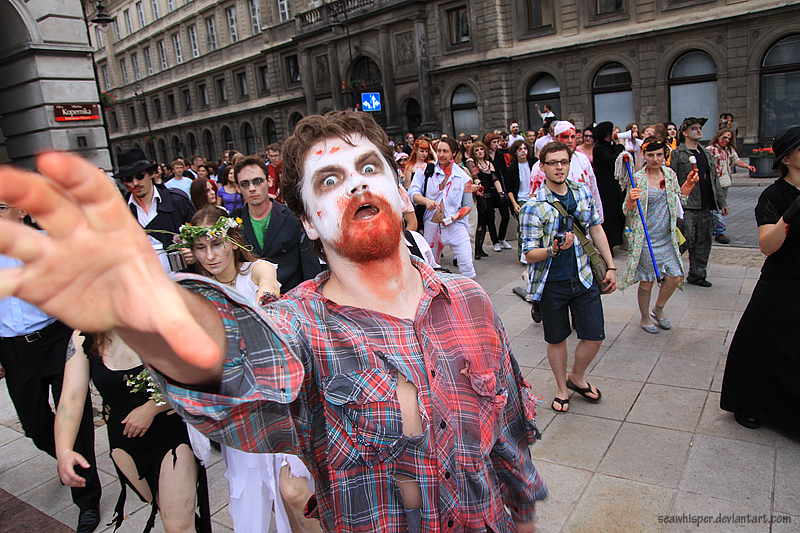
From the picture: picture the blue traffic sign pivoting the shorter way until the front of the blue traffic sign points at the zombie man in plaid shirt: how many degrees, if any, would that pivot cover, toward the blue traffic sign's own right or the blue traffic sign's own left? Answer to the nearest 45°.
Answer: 0° — it already faces them

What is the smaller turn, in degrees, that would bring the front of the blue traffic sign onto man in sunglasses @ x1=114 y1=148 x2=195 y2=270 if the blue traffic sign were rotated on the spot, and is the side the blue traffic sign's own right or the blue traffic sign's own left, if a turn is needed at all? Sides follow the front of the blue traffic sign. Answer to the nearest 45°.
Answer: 0° — it already faces them

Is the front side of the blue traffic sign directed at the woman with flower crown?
yes

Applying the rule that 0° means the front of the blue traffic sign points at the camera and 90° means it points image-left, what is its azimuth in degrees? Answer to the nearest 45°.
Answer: approximately 0°

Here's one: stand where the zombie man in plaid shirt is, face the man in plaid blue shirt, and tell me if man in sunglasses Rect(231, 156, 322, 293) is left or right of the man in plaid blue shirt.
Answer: left
